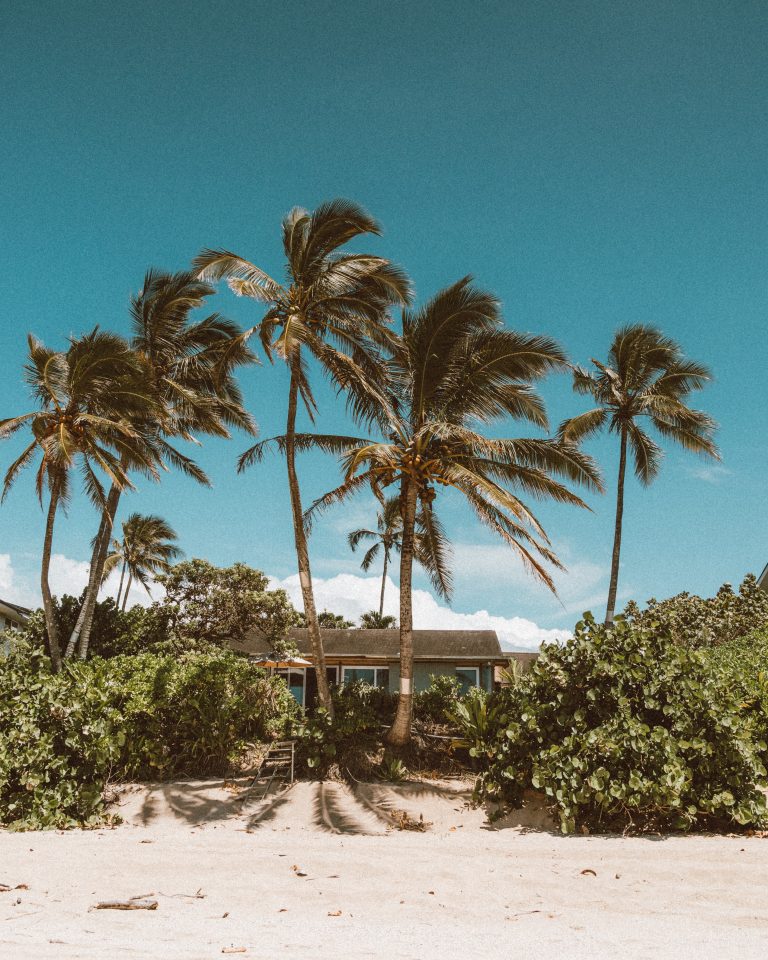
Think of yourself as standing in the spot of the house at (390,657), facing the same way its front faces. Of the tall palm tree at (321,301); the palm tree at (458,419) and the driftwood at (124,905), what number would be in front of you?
3

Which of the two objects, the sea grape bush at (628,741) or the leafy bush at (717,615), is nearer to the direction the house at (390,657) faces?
the sea grape bush

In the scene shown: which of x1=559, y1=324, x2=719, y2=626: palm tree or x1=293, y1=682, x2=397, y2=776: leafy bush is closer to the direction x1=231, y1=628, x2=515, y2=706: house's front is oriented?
the leafy bush

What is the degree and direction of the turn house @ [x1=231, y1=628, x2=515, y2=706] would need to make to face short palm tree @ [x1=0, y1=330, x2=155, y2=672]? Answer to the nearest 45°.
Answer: approximately 45° to its right

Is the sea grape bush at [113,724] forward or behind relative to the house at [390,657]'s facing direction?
forward

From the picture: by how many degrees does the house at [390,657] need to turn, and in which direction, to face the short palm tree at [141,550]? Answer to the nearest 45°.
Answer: approximately 135° to its right

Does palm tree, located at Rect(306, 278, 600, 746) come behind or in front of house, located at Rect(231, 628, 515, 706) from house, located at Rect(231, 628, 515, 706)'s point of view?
in front

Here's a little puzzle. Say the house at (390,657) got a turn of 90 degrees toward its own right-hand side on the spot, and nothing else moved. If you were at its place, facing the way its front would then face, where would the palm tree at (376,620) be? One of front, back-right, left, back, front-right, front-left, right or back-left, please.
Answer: right

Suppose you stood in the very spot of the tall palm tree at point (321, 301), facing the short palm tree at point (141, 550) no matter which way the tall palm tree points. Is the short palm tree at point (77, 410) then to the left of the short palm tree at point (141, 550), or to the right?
left

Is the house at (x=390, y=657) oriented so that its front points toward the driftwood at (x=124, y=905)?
yes

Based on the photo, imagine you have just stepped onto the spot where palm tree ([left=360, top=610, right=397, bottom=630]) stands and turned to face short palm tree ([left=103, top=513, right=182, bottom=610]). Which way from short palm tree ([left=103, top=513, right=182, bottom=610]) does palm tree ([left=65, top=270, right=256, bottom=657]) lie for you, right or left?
left

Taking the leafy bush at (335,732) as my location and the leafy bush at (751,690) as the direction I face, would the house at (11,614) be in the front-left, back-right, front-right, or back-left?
back-left

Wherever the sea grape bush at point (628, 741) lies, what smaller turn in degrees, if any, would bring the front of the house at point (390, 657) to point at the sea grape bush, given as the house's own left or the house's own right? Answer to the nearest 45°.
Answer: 0° — it already faces it

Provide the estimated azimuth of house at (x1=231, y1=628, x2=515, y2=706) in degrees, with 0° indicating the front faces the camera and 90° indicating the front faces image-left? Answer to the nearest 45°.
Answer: approximately 0°
